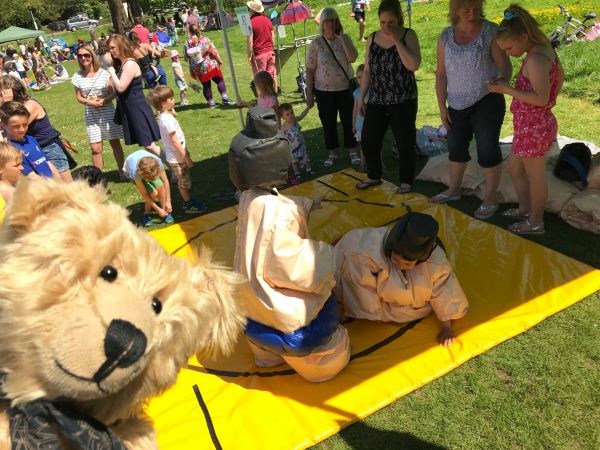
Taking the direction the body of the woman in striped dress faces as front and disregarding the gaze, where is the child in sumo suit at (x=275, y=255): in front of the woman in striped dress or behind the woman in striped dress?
in front

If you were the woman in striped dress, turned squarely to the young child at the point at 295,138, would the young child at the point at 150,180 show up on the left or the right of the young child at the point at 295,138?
right

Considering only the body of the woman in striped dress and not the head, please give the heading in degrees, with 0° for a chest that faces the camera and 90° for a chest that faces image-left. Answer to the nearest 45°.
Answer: approximately 0°

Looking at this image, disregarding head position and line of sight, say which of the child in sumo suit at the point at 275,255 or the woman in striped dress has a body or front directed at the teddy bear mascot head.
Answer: the woman in striped dress

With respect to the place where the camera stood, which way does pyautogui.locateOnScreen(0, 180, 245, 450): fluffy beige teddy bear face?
facing the viewer and to the right of the viewer

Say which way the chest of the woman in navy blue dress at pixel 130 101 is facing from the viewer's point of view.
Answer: to the viewer's left

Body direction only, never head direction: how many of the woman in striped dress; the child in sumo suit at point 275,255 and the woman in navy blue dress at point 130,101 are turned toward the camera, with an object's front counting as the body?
1

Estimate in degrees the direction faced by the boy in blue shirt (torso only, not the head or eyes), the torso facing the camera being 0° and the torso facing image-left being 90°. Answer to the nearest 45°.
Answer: approximately 315°

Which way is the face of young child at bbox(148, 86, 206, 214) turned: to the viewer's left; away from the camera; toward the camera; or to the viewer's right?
to the viewer's right

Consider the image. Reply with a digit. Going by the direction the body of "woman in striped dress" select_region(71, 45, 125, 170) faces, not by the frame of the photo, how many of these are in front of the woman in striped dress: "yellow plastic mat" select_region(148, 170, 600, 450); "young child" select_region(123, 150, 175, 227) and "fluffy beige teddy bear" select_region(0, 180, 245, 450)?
3

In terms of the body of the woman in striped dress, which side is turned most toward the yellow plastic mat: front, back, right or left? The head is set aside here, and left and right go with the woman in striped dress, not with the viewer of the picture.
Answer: front

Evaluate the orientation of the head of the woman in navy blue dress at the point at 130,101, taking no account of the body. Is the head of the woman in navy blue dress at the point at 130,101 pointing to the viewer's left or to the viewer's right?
to the viewer's left
